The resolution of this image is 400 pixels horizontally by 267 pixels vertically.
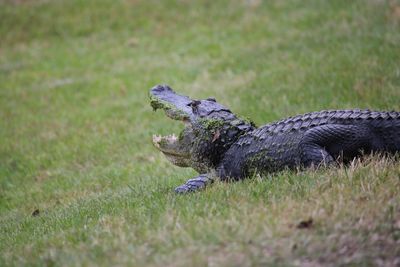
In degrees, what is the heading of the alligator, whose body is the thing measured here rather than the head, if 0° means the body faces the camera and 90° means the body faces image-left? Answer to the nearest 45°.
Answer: approximately 90°

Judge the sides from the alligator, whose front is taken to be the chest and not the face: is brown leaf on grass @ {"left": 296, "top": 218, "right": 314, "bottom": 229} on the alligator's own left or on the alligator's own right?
on the alligator's own left
